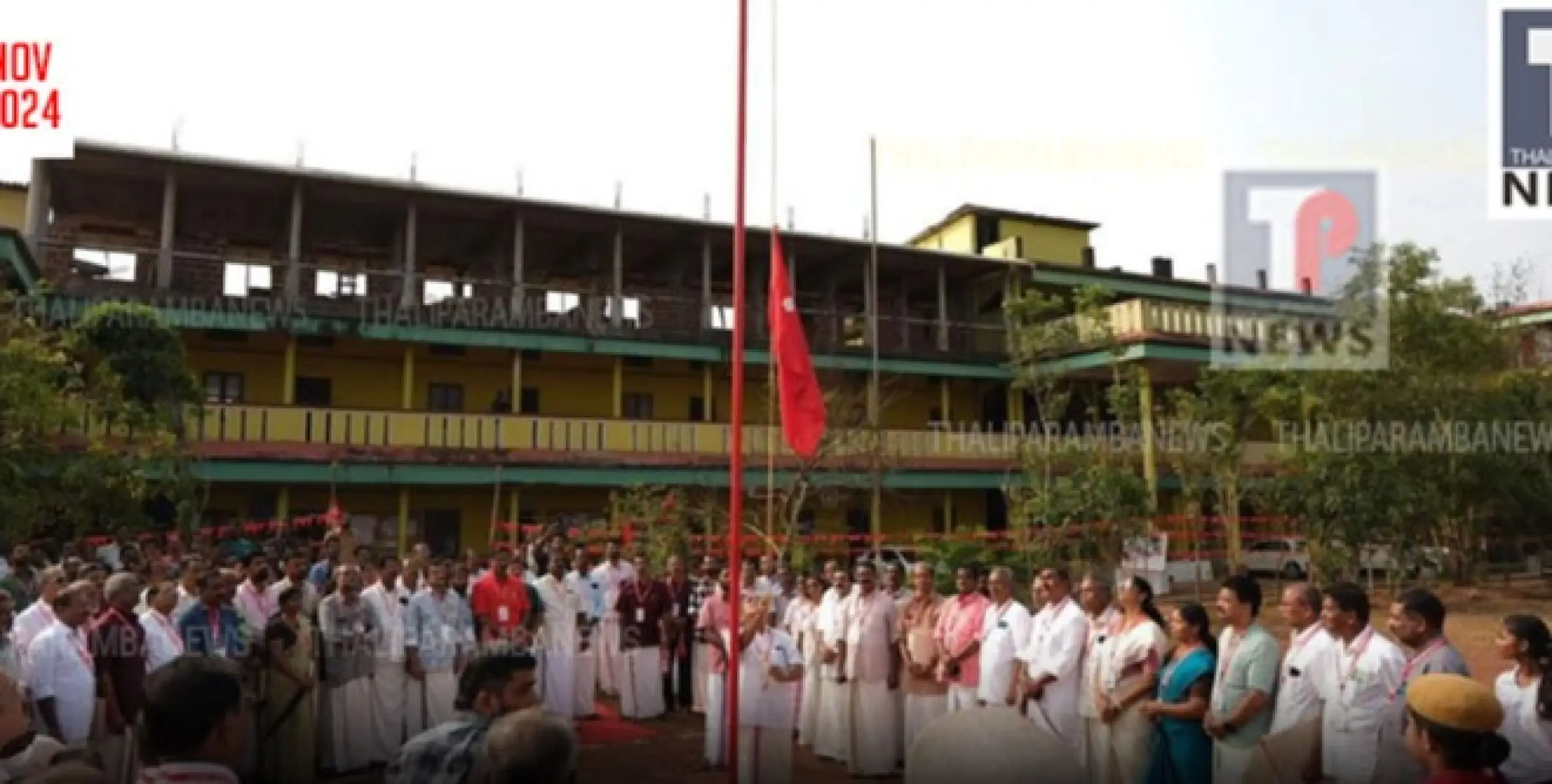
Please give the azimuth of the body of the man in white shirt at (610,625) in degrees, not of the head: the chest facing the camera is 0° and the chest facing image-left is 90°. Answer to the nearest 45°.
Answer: approximately 0°

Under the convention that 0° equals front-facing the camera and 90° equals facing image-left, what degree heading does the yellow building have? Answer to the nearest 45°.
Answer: approximately 315°

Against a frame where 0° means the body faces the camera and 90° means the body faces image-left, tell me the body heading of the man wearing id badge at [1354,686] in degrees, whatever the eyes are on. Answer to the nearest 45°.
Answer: approximately 45°

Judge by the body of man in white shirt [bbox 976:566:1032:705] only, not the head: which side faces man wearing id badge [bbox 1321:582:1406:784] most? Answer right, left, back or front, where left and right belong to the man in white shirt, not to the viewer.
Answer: left

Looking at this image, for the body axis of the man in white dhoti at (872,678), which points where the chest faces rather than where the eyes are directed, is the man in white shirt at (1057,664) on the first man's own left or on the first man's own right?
on the first man's own left

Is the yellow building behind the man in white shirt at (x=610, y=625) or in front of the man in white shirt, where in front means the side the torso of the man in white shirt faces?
behind

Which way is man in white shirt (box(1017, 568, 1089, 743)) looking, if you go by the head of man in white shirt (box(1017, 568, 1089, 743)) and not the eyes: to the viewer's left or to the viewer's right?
to the viewer's left

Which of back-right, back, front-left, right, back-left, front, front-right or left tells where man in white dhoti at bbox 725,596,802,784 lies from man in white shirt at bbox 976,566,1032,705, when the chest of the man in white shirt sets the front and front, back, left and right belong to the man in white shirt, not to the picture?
front-right

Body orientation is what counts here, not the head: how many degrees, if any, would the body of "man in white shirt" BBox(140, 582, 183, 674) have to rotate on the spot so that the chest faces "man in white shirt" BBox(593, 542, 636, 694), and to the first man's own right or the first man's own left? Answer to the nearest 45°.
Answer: approximately 90° to the first man's own left

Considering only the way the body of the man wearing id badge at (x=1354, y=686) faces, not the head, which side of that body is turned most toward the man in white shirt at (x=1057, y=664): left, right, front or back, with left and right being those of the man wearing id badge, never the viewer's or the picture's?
right

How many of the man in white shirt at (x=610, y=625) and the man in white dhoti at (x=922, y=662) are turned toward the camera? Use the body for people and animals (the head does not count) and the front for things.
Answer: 2
